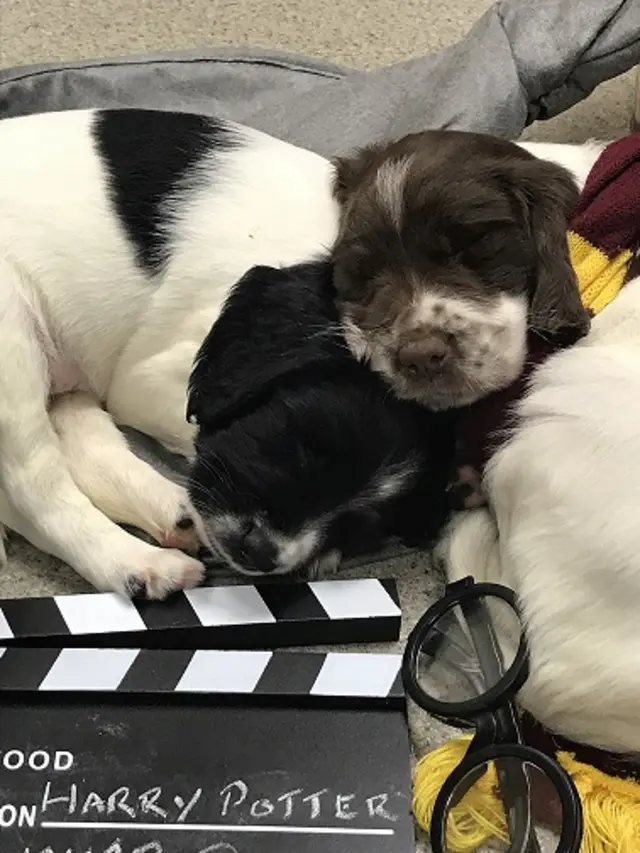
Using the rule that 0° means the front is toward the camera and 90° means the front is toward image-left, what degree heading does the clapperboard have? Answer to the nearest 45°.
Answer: approximately 0°
